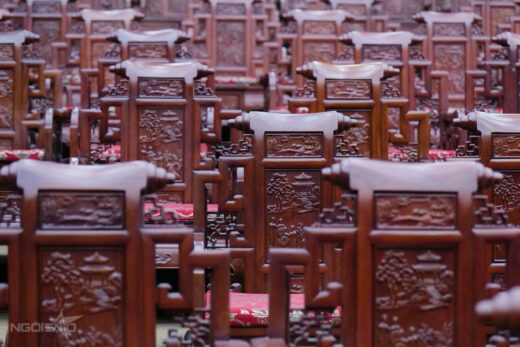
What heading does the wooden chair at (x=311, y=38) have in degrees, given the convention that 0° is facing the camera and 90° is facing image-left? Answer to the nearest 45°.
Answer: approximately 0°

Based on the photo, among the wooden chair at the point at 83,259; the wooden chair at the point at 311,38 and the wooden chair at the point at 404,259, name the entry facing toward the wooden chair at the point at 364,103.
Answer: the wooden chair at the point at 311,38

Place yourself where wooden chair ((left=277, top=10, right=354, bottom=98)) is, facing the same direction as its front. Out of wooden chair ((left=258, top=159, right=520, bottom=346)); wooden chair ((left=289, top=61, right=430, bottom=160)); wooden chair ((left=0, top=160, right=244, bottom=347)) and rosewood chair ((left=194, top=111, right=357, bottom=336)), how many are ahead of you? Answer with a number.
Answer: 4

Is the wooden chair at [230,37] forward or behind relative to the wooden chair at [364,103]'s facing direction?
behind

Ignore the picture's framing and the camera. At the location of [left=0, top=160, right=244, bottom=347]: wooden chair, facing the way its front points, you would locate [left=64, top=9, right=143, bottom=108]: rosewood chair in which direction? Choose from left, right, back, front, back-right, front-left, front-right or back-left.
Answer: back
